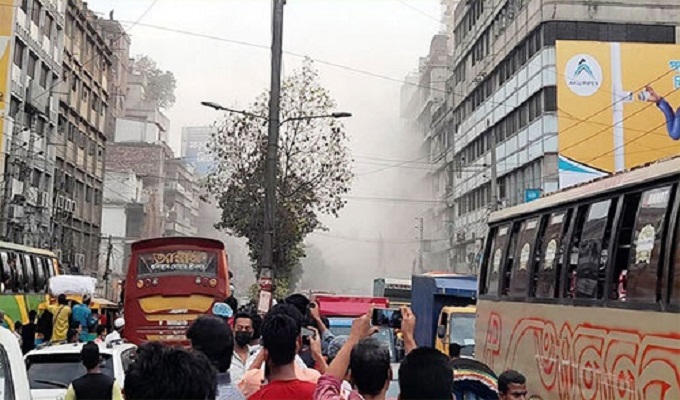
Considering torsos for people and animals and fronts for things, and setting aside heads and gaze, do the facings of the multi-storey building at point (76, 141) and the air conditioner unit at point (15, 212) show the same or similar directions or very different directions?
same or similar directions

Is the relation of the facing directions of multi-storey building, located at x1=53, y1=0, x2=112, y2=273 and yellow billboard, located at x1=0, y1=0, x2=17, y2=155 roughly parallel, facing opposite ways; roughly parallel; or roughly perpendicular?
roughly parallel

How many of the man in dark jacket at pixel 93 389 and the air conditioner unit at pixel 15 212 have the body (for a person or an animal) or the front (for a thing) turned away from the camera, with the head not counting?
1

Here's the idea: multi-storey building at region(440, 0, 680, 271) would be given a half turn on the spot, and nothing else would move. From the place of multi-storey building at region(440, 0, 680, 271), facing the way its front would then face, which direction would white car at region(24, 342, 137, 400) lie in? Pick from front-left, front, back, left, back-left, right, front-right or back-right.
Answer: back-right

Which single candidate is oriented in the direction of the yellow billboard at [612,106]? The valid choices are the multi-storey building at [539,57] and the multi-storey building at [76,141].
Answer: the multi-storey building at [76,141]

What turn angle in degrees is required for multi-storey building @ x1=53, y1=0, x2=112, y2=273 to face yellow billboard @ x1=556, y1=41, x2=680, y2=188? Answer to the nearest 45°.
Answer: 0° — it already faces it

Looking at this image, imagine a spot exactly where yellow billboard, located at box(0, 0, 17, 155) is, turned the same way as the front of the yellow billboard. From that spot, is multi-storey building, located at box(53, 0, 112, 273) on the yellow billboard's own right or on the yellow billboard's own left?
on the yellow billboard's own left

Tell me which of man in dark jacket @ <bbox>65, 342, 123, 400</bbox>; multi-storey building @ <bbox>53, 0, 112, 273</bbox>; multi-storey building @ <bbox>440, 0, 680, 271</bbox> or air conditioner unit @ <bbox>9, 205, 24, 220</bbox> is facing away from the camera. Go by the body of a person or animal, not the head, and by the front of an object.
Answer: the man in dark jacket

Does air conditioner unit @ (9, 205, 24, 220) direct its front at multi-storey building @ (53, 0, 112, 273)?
no

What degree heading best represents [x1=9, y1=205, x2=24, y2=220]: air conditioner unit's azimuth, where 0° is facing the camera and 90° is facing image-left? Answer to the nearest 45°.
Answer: approximately 315°

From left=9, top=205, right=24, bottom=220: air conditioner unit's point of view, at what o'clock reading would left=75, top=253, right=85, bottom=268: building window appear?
left=75, top=253, right=85, bottom=268: building window is roughly at 8 o'clock from left=9, top=205, right=24, bottom=220: air conditioner unit.

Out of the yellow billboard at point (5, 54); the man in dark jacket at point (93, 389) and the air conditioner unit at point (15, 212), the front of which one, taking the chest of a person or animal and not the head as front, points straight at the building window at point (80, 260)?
the man in dark jacket

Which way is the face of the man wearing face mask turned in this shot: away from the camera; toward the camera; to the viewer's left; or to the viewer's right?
toward the camera

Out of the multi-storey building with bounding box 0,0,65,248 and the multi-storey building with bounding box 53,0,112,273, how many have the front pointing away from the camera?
0

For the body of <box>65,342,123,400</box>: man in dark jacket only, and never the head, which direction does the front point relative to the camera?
away from the camera

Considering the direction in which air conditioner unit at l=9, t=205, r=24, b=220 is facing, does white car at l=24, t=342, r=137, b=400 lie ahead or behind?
ahead

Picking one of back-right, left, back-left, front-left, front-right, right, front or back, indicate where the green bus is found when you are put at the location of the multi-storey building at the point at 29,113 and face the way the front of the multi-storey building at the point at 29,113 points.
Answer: front-right

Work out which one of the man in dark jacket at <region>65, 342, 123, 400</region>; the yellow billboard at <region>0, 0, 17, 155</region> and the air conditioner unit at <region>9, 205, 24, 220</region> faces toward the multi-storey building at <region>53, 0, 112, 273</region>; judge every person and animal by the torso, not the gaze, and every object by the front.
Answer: the man in dark jacket

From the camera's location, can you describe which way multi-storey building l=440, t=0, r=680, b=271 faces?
facing the viewer and to the left of the viewer

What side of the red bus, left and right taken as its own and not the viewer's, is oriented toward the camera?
back

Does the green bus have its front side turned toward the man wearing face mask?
no

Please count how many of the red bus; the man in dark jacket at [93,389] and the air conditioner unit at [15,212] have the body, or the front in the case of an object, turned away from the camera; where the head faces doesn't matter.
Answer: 2
